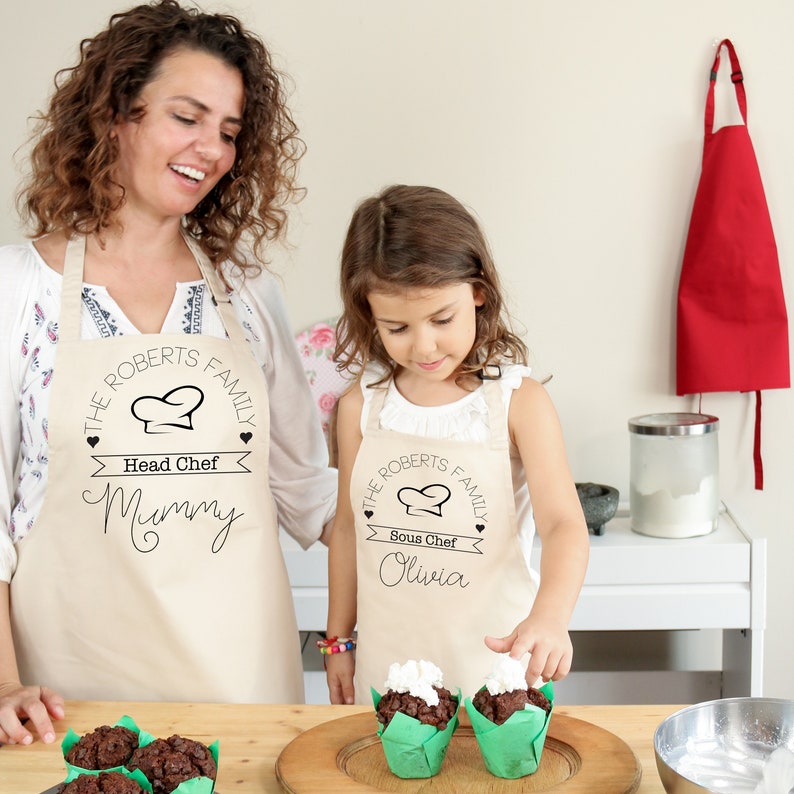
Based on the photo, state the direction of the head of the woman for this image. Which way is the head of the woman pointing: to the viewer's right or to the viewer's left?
to the viewer's right

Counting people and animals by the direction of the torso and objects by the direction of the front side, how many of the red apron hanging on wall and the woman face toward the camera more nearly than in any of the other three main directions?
2

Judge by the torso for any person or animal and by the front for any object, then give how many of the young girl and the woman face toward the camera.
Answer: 2

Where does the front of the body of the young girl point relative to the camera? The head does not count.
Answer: toward the camera

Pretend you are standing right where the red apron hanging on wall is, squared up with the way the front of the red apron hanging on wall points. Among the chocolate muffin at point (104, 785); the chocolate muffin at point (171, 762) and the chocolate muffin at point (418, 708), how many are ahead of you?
3

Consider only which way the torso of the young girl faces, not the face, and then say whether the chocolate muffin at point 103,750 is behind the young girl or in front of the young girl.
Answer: in front

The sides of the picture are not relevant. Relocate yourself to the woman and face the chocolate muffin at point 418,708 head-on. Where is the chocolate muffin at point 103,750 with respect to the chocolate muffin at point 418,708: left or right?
right

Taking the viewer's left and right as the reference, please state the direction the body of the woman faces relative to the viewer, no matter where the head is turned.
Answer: facing the viewer

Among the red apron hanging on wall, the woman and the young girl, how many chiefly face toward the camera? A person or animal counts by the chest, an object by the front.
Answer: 3

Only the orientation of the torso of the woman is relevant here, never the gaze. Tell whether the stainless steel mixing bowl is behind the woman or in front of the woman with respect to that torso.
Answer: in front

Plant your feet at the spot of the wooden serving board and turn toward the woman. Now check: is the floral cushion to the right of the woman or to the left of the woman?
right

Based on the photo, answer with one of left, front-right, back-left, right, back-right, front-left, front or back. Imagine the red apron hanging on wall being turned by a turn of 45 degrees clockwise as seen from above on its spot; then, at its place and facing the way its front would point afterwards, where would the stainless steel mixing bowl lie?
front-left

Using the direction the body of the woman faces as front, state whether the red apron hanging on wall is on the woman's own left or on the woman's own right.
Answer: on the woman's own left

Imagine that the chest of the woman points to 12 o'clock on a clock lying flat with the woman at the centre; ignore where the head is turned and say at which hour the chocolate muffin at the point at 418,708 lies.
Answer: The chocolate muffin is roughly at 11 o'clock from the woman.
